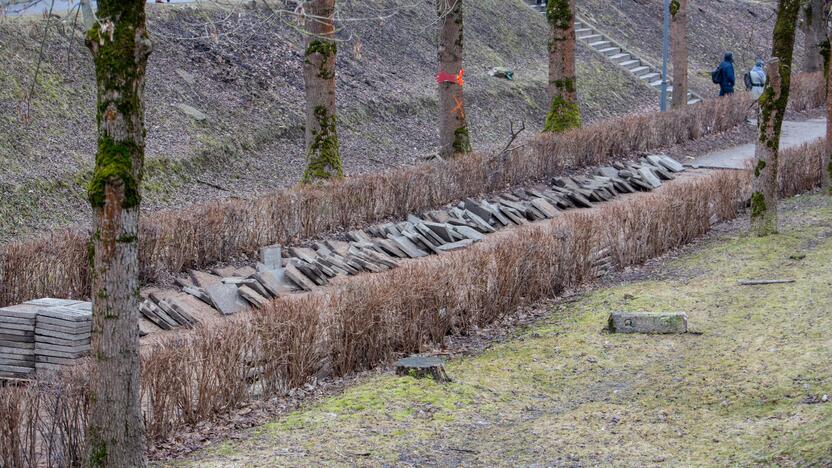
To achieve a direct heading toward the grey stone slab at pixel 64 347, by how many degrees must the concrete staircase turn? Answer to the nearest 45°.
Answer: approximately 45° to its right

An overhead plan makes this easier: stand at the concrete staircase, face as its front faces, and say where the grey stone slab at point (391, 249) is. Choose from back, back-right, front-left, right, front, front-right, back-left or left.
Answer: front-right

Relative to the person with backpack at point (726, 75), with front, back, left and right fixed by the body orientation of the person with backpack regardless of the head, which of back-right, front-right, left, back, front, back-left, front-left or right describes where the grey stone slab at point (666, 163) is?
back-right

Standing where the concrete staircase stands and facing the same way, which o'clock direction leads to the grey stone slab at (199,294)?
The grey stone slab is roughly at 2 o'clock from the concrete staircase.

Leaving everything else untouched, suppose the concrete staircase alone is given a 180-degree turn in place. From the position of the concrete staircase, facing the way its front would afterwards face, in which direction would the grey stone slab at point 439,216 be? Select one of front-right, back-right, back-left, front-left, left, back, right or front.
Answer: back-left

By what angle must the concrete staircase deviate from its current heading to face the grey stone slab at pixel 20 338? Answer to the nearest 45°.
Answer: approximately 45° to its right

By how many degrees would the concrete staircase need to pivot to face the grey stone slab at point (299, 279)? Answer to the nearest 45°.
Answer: approximately 45° to its right

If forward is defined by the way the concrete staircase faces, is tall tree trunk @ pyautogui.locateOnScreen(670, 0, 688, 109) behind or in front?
in front

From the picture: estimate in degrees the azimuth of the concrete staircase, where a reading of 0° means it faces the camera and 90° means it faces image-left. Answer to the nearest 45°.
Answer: approximately 315°

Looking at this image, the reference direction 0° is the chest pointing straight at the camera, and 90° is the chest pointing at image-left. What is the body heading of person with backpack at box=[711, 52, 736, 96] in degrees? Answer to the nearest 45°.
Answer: approximately 225°

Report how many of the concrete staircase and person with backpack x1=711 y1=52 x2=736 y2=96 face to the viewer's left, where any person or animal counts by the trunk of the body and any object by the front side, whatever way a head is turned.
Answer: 0

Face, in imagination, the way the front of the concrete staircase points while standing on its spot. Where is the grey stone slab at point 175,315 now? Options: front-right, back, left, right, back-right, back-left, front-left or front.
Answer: front-right
